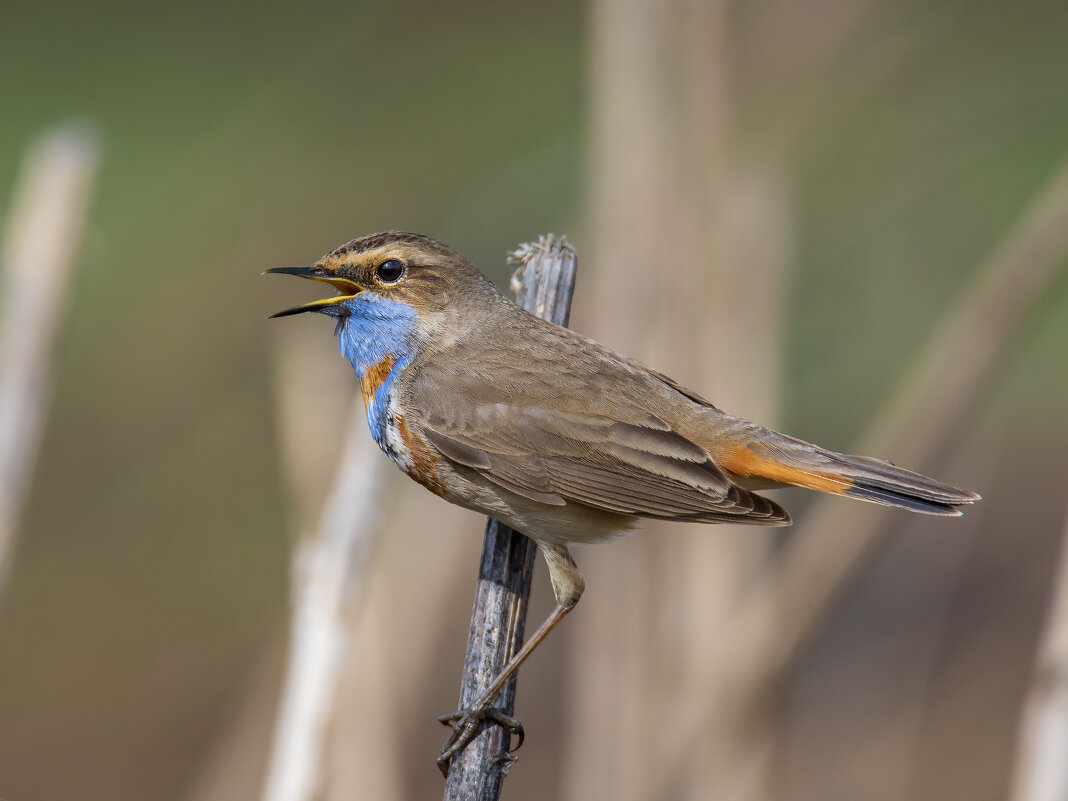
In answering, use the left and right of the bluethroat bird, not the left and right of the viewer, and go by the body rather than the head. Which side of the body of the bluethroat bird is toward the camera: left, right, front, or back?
left

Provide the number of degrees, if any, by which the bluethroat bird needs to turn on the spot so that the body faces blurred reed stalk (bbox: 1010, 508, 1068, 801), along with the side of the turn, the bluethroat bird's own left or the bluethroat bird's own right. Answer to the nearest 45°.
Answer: approximately 180°

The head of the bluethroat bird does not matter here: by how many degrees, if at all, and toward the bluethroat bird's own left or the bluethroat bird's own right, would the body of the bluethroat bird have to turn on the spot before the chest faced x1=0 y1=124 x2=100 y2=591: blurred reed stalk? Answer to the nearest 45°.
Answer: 0° — it already faces it

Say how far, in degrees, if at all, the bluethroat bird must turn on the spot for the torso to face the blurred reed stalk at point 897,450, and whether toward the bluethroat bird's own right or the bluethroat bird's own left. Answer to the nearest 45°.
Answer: approximately 180°
